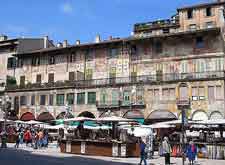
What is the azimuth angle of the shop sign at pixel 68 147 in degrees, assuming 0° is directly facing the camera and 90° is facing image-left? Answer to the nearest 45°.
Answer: approximately 0°

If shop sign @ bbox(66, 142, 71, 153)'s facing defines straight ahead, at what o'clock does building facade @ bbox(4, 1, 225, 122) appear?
The building facade is roughly at 7 o'clock from the shop sign.
